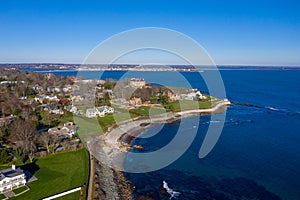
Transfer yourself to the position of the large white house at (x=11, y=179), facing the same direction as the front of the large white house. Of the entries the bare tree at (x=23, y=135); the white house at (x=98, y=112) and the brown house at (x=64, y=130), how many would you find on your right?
0

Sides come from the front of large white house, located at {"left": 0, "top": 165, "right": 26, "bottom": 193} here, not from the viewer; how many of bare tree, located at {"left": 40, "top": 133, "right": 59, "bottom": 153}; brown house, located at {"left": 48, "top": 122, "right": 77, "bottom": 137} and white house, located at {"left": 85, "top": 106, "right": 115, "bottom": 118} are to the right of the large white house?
0

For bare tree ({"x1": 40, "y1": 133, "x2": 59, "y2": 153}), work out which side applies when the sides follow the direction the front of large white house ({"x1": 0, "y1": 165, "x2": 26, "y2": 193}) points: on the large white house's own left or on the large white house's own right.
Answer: on the large white house's own left

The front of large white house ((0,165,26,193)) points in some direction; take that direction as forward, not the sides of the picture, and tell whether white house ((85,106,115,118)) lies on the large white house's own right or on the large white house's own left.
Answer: on the large white house's own left

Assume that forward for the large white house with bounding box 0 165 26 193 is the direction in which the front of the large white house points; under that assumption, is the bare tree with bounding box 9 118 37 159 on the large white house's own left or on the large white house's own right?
on the large white house's own left

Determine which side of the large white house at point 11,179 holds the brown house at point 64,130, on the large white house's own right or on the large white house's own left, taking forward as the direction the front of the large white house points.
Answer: on the large white house's own left

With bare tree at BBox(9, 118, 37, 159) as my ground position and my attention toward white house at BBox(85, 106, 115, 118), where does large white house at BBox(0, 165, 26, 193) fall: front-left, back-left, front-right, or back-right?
back-right

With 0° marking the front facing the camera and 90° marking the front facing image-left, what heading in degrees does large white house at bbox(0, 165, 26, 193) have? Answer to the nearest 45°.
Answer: approximately 315°
